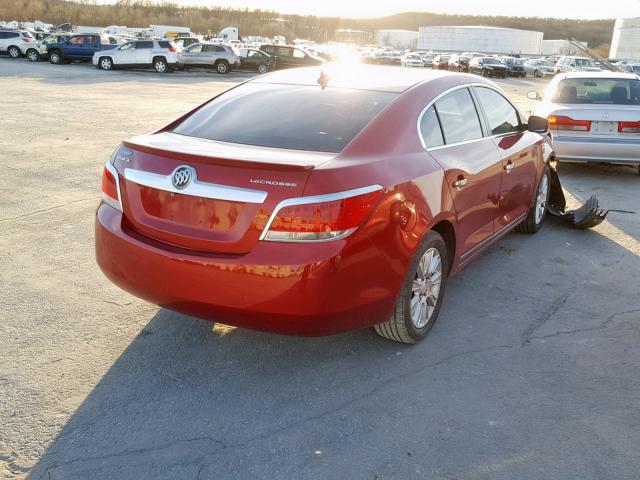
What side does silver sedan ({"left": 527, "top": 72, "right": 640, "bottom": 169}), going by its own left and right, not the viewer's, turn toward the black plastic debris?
back

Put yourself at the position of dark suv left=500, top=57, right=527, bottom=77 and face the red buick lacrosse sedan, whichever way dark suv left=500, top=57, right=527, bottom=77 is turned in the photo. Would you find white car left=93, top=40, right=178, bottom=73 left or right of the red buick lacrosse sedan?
right

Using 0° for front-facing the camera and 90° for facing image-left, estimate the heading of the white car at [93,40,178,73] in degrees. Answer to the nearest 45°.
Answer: approximately 90°

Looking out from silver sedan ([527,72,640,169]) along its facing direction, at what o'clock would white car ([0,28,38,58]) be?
The white car is roughly at 10 o'clock from the silver sedan.

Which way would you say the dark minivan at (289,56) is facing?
to the viewer's right

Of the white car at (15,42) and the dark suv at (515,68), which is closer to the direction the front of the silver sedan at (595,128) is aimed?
the dark suv

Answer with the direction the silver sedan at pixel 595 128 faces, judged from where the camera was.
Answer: facing away from the viewer

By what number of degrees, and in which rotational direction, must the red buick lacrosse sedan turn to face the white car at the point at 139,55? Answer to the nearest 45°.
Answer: approximately 45° to its left

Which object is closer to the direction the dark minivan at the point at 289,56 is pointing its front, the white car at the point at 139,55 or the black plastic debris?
the black plastic debris

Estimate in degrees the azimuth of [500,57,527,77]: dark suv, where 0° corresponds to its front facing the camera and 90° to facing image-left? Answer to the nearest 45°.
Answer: approximately 315°

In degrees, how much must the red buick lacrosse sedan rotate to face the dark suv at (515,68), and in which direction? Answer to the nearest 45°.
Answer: approximately 45° to its left

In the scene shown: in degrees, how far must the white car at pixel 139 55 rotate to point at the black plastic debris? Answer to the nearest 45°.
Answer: approximately 90° to its left

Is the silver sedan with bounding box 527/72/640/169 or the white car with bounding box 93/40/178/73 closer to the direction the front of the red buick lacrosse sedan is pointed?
the silver sedan

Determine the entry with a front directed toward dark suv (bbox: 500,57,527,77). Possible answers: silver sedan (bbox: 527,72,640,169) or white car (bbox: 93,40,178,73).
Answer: the silver sedan

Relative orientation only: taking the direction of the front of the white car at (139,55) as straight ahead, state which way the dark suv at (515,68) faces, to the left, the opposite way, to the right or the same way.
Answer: to the left

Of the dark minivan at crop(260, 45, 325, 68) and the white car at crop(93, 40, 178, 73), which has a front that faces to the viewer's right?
the dark minivan

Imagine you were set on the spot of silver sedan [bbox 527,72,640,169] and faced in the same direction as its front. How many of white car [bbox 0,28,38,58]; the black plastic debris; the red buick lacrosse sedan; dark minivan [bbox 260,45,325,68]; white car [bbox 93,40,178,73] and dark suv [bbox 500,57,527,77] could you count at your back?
2

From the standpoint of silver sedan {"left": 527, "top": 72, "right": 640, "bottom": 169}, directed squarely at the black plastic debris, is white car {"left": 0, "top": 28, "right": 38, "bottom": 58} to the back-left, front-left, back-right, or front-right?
back-right
